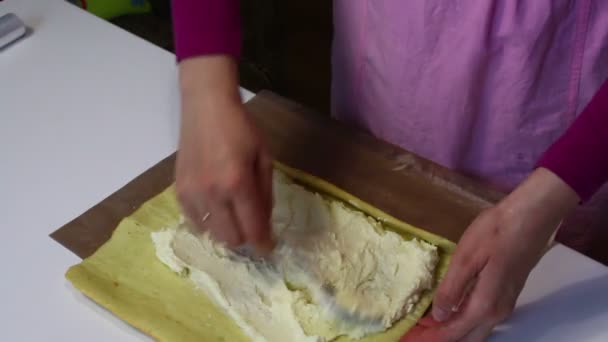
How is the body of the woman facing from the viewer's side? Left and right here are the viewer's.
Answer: facing the viewer and to the left of the viewer
